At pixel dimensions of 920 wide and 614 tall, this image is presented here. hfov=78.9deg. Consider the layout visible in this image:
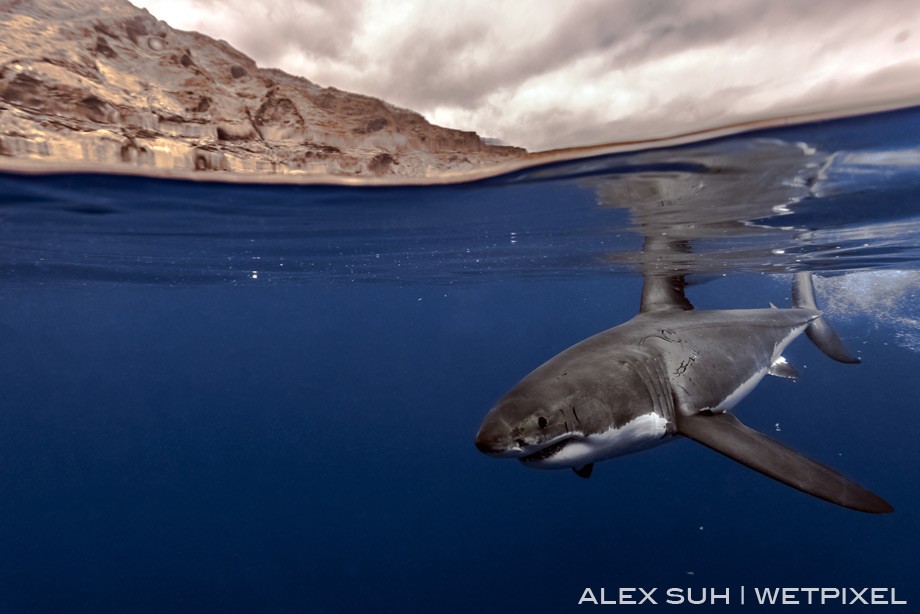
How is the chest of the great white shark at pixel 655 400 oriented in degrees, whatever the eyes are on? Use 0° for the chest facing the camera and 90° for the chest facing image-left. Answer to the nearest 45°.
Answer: approximately 45°
